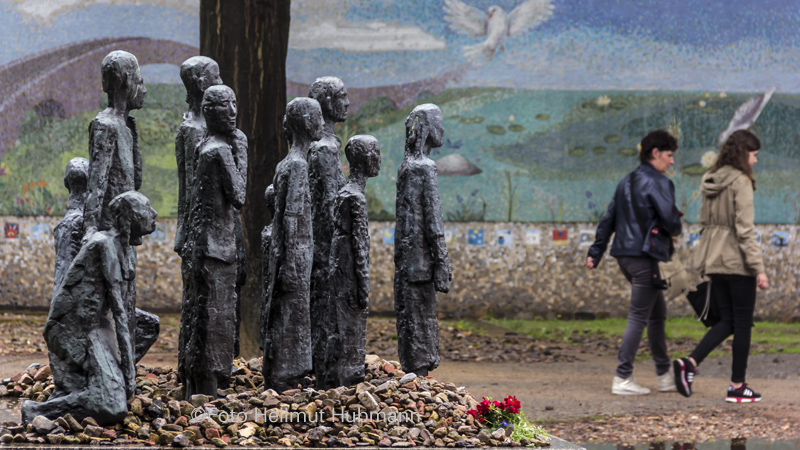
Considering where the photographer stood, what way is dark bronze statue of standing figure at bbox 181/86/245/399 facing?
facing to the right of the viewer

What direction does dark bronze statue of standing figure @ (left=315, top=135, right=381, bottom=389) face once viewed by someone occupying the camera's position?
facing to the right of the viewer

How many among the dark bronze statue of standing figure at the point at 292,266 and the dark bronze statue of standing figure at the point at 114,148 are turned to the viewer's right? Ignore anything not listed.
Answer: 2

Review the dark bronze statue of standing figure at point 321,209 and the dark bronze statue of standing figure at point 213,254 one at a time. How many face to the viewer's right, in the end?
2

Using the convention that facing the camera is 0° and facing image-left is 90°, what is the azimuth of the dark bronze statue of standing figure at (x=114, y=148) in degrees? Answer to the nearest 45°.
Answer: approximately 270°

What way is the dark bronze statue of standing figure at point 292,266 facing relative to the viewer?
to the viewer's right

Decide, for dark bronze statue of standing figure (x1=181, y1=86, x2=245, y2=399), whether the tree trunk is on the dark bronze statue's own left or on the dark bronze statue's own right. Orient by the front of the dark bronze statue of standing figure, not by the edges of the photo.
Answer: on the dark bronze statue's own left

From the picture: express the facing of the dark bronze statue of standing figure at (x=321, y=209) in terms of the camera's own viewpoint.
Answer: facing to the right of the viewer

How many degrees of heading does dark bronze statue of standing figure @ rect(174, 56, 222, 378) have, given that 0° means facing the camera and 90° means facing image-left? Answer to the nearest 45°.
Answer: approximately 270°
